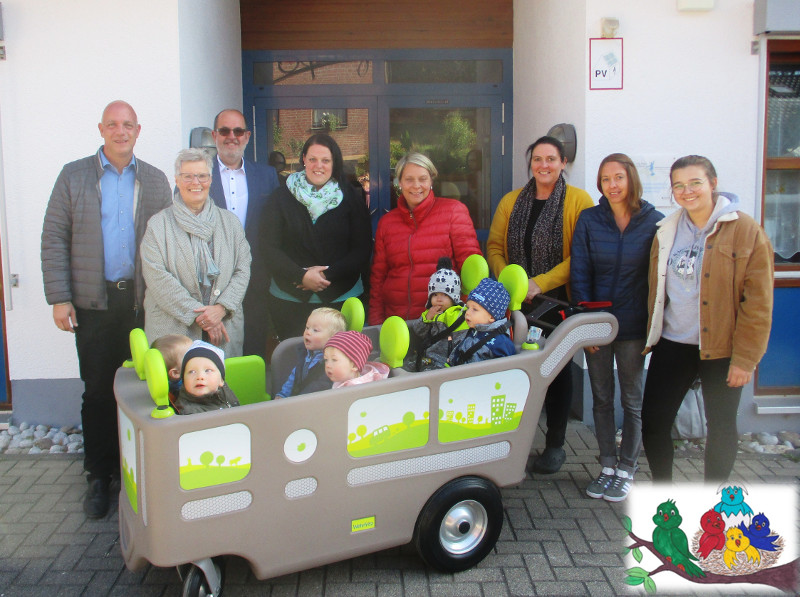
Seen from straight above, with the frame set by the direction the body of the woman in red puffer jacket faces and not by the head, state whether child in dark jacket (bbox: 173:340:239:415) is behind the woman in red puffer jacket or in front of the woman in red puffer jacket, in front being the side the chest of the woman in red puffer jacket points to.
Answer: in front

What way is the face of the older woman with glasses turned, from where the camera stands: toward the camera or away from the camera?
toward the camera

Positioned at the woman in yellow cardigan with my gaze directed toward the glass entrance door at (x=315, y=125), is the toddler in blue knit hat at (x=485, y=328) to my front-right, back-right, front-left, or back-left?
back-left

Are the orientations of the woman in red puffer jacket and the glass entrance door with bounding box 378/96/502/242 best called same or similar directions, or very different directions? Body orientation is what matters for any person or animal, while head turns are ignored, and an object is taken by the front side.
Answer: same or similar directions

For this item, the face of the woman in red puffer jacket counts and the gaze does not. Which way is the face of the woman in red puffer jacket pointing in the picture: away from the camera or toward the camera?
toward the camera

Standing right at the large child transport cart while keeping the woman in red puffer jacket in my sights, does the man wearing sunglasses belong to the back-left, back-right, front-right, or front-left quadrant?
front-left

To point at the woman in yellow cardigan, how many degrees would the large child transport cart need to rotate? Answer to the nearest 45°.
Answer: approximately 180°

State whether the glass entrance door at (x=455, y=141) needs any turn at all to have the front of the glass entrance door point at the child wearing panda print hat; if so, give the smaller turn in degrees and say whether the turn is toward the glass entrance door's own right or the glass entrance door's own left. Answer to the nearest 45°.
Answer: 0° — it already faces them

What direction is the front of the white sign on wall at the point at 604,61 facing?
toward the camera

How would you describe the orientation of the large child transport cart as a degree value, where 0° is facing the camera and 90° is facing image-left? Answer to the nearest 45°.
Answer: approximately 45°

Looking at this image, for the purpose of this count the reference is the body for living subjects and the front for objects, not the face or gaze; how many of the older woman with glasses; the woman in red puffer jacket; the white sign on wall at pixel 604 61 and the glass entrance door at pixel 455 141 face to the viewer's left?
0

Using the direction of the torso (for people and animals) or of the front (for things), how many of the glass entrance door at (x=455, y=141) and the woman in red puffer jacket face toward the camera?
2
